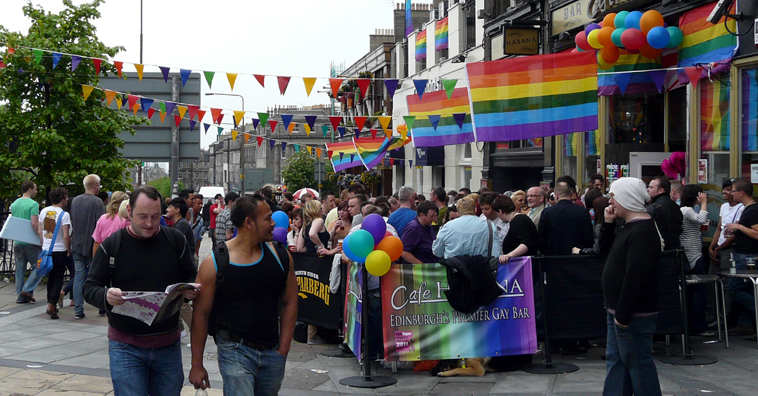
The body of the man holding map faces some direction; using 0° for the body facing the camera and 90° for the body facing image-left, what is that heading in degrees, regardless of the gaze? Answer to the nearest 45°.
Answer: approximately 0°

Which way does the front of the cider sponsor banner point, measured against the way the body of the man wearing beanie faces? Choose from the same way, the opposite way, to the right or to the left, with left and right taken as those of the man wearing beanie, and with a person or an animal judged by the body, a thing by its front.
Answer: to the left

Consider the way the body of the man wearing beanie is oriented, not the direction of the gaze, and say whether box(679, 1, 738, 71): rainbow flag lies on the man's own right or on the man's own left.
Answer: on the man's own right

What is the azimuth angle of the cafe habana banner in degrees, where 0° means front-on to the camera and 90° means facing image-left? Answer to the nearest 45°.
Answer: approximately 0°

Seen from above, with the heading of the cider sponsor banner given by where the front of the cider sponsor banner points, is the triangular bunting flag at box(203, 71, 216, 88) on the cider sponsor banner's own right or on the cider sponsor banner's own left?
on the cider sponsor banner's own right

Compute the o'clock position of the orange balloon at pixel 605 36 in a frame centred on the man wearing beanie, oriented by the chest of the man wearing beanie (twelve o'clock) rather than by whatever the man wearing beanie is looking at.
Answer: The orange balloon is roughly at 3 o'clock from the man wearing beanie.

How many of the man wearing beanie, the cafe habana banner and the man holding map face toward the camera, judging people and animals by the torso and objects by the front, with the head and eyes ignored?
2

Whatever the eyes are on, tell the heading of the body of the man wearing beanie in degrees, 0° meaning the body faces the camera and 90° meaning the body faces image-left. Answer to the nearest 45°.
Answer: approximately 90°

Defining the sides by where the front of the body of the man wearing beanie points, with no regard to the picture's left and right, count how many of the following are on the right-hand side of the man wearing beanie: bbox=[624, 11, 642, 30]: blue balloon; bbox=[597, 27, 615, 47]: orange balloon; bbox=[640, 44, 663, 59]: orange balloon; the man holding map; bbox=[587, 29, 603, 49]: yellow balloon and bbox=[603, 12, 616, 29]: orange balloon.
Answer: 5

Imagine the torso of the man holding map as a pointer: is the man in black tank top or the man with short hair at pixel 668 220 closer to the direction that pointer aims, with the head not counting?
the man in black tank top

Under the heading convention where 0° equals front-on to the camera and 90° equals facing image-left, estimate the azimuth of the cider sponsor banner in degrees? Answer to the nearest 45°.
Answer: approximately 45°
